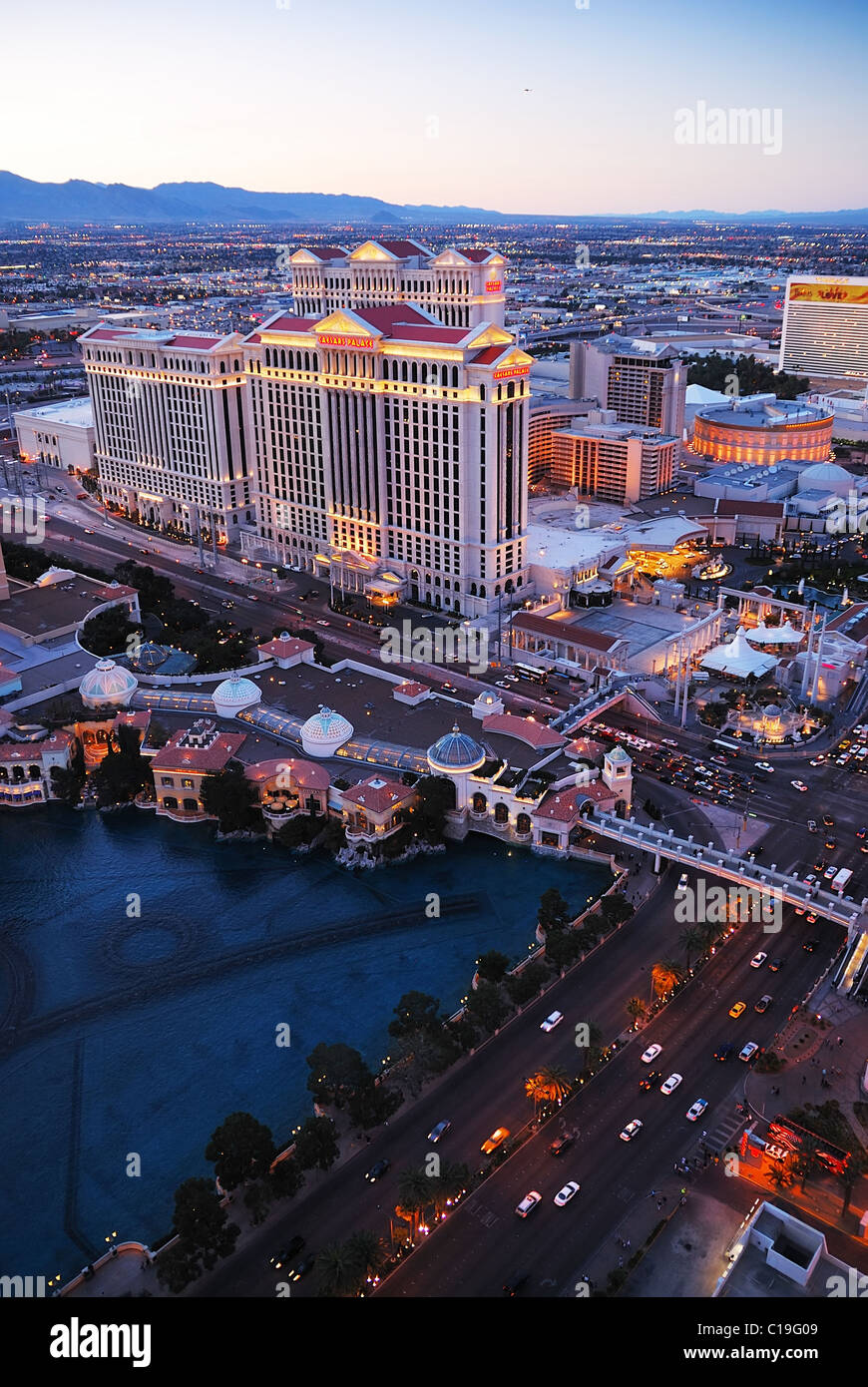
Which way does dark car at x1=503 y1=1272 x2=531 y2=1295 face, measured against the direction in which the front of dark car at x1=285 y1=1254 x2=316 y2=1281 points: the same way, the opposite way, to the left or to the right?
the opposite way

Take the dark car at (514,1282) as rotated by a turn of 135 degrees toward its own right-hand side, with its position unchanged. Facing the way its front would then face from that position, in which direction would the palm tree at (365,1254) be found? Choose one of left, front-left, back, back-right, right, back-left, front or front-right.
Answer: right

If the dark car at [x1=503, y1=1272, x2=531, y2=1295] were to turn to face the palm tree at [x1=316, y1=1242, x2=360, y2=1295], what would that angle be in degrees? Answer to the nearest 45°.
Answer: approximately 135° to its left

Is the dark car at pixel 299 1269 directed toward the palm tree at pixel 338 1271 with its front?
no

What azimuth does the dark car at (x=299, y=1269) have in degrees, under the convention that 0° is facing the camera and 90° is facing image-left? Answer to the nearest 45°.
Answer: approximately 45°

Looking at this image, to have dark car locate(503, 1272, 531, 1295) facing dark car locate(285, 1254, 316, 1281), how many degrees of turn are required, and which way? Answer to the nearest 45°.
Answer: approximately 135° to its left

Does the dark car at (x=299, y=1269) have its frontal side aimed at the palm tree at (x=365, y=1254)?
no

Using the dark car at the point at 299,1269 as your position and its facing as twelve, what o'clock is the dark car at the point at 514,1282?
the dark car at the point at 514,1282 is roughly at 8 o'clock from the dark car at the point at 299,1269.

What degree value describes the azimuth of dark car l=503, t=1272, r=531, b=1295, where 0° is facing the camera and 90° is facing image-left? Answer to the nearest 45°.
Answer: approximately 225°
